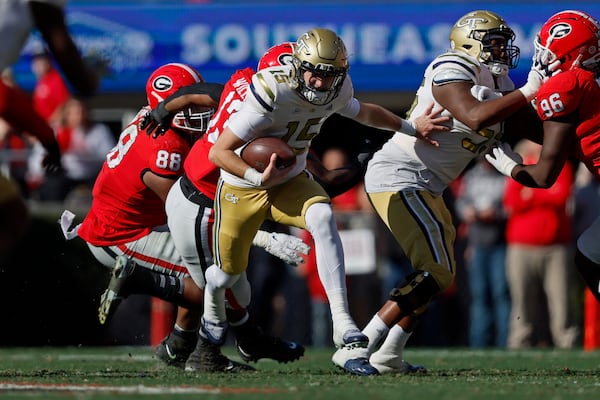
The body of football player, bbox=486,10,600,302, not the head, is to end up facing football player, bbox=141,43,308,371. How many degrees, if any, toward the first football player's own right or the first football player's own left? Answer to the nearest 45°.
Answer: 0° — they already face them

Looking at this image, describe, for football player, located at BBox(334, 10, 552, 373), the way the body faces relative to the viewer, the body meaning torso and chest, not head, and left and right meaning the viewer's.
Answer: facing to the right of the viewer

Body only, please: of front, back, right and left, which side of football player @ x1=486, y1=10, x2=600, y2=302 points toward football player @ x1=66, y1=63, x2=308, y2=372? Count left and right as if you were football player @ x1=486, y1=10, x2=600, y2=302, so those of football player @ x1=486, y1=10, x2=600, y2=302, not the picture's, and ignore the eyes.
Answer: front

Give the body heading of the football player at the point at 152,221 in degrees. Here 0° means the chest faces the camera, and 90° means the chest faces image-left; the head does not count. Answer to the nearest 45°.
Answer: approximately 270°

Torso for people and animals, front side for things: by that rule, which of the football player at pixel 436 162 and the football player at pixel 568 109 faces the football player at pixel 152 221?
the football player at pixel 568 109

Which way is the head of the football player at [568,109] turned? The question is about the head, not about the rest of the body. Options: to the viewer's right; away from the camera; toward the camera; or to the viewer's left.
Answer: to the viewer's left

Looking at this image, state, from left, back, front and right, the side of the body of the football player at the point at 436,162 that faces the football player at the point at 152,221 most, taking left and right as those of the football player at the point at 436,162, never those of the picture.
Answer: back

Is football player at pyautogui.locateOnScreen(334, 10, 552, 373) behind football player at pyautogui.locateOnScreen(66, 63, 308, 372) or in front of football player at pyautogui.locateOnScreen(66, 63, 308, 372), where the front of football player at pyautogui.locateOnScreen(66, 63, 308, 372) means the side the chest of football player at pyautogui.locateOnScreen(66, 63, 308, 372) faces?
in front

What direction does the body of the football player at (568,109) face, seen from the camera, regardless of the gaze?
to the viewer's left

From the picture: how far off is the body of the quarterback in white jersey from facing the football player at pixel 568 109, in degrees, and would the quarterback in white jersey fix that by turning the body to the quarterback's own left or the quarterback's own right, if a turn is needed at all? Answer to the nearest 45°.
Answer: approximately 45° to the quarterback's own left

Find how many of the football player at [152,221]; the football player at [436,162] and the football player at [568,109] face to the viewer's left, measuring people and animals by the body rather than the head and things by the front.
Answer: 1
